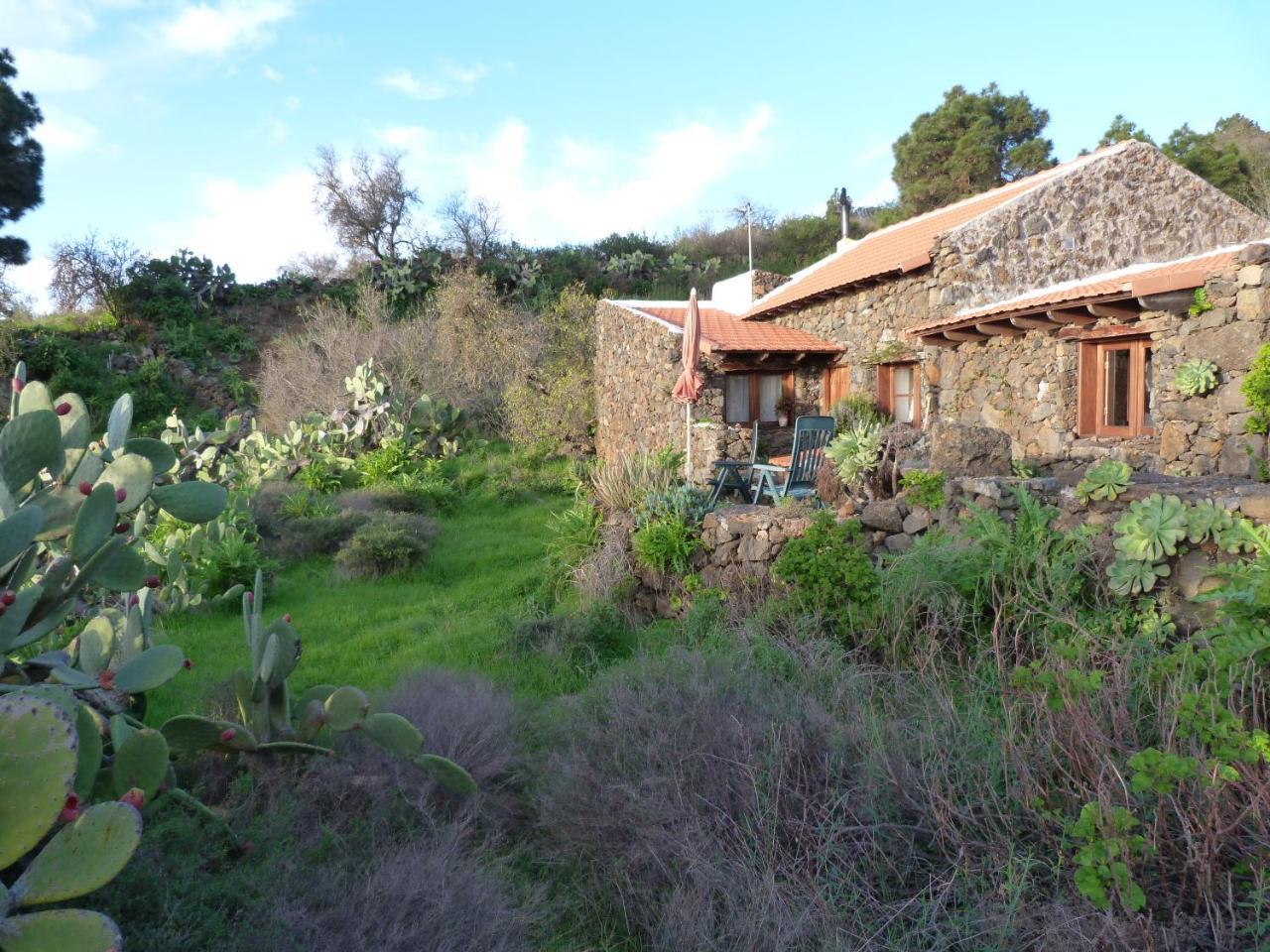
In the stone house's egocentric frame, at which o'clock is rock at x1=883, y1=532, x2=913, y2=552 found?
The rock is roughly at 11 o'clock from the stone house.

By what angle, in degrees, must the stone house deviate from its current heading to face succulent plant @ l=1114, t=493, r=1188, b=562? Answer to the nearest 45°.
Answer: approximately 45° to its left

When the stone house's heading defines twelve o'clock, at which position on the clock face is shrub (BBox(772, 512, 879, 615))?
The shrub is roughly at 11 o'clock from the stone house.

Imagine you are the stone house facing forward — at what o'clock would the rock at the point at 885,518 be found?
The rock is roughly at 11 o'clock from the stone house.

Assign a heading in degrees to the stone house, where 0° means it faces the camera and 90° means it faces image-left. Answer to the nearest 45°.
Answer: approximately 45°

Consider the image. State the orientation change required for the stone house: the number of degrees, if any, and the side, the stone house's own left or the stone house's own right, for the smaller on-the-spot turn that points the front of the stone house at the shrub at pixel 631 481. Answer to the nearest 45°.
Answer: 0° — it already faces it
